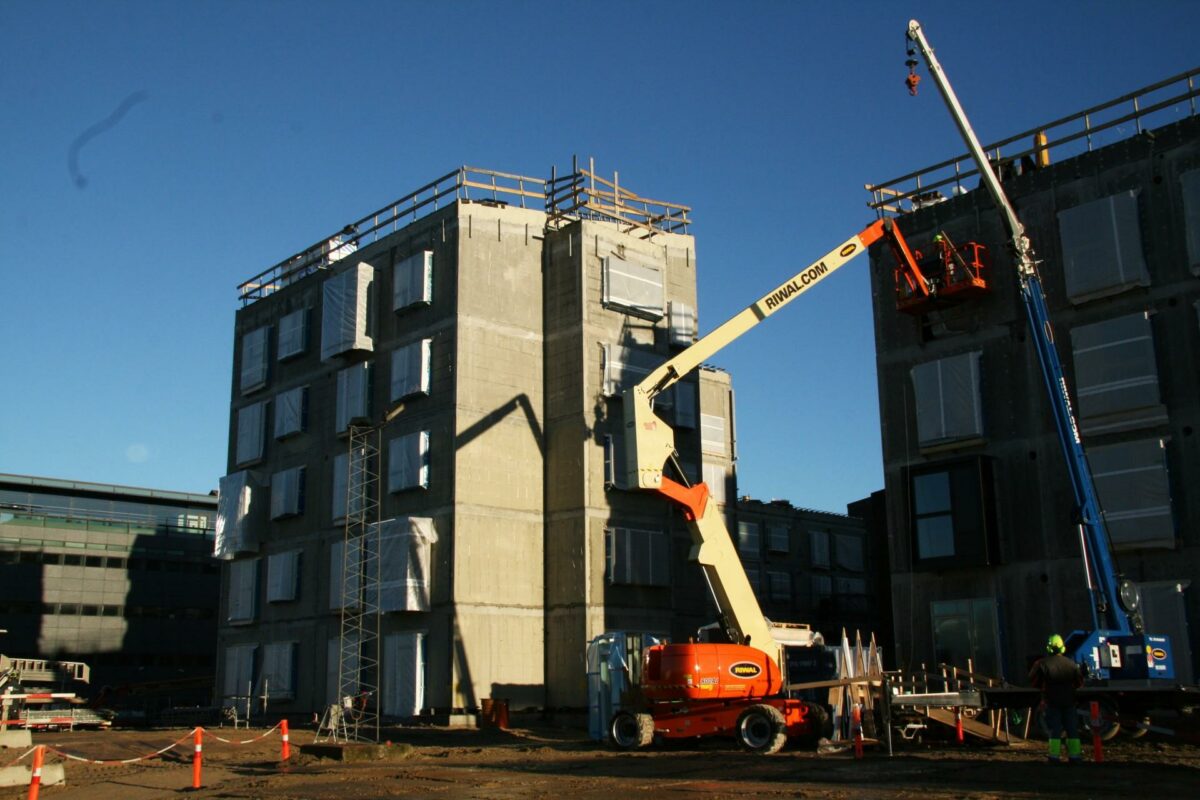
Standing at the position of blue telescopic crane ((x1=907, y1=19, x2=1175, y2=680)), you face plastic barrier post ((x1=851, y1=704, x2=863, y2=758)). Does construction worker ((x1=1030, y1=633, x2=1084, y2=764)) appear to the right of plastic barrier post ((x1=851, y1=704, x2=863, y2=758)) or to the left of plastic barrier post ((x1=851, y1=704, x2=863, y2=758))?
left

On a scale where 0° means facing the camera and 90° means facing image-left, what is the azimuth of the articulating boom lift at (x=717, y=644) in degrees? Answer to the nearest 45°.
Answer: approximately 270°

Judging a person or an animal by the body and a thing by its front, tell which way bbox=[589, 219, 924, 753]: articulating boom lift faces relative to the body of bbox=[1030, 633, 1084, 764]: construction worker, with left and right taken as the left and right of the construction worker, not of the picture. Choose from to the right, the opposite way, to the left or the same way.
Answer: to the right

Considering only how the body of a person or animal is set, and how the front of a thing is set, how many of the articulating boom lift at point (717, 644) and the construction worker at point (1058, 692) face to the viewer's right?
1

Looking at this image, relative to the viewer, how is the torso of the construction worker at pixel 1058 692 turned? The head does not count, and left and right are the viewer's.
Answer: facing away from the viewer

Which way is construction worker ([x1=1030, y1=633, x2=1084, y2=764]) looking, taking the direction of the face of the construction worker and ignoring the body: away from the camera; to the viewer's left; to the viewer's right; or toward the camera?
away from the camera

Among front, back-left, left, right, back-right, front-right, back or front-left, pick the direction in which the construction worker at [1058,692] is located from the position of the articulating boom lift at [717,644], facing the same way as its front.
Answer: front-right

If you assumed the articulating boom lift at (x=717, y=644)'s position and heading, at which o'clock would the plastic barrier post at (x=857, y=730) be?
The plastic barrier post is roughly at 2 o'clock from the articulating boom lift.

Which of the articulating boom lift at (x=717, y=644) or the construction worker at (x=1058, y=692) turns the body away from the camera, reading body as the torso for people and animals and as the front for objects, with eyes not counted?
the construction worker
